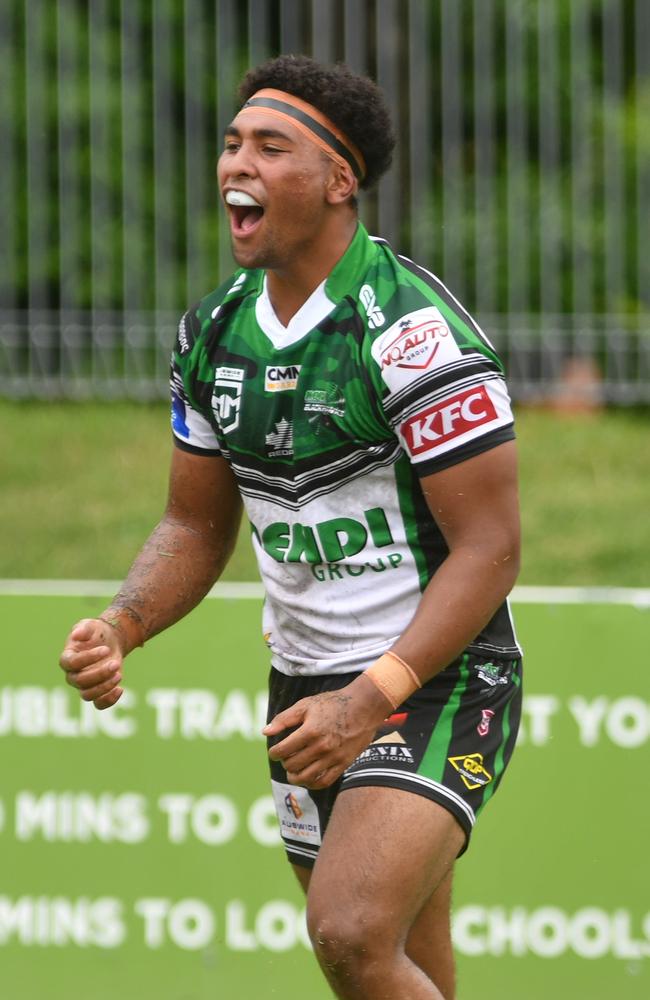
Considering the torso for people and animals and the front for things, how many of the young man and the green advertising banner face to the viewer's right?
0

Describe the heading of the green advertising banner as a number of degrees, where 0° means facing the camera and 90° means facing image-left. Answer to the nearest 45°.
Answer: approximately 0°

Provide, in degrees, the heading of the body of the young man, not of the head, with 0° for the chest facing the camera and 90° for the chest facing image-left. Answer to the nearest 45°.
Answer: approximately 45°

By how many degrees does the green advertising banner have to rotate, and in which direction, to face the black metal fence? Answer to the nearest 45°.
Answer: approximately 180°

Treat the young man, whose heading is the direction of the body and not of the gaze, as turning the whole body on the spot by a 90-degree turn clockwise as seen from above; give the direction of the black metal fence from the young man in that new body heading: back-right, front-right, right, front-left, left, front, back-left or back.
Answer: front-right
